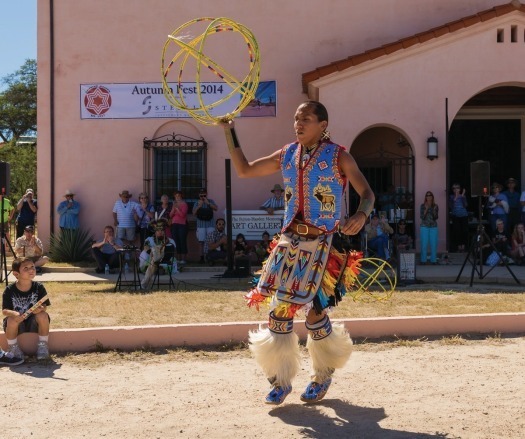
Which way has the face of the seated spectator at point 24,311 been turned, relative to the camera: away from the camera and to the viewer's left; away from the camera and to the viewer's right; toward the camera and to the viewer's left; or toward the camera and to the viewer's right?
toward the camera and to the viewer's right

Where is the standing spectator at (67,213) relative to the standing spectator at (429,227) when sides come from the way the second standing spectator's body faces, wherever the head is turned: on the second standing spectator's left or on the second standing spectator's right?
on the second standing spectator's right

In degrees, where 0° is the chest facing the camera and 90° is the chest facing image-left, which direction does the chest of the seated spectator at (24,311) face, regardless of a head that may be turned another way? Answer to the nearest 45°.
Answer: approximately 0°

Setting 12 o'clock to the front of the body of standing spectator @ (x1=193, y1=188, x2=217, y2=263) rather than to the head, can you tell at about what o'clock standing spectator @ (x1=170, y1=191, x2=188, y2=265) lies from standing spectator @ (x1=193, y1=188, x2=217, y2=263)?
standing spectator @ (x1=170, y1=191, x2=188, y2=265) is roughly at 3 o'clock from standing spectator @ (x1=193, y1=188, x2=217, y2=263).

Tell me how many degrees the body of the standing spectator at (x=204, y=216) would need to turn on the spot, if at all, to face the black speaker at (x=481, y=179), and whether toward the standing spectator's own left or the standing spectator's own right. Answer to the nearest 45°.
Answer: approximately 45° to the standing spectator's own left

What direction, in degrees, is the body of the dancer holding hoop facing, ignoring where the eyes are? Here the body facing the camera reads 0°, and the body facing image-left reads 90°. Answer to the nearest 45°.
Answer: approximately 45°

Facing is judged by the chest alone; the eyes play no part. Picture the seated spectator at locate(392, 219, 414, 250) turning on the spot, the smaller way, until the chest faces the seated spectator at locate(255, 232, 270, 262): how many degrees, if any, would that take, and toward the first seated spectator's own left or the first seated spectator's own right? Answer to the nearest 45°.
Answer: approximately 90° to the first seated spectator's own right

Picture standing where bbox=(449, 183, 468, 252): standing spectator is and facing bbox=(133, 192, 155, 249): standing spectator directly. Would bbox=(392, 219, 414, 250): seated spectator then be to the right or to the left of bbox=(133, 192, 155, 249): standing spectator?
left
